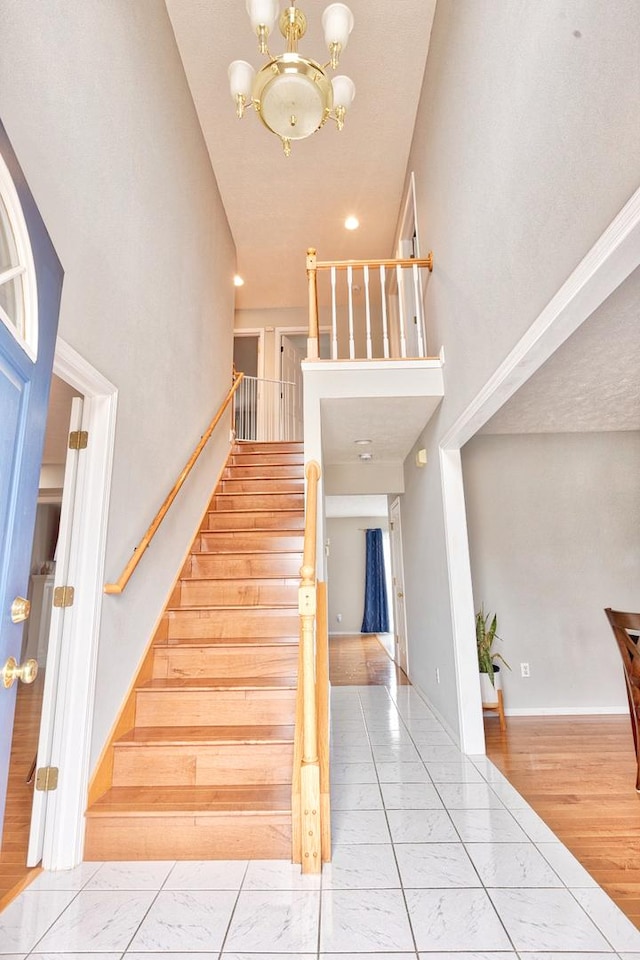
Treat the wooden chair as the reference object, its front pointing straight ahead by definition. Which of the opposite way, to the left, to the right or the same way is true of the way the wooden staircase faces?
to the right

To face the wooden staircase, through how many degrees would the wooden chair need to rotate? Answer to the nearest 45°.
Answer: approximately 180°

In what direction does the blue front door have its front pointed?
to the viewer's right

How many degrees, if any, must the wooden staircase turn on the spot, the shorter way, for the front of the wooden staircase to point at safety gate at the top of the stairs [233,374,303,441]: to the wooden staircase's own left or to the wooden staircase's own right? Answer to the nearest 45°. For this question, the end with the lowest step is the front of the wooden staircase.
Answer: approximately 180°

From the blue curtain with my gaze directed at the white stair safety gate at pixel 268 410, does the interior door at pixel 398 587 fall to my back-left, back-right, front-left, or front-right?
front-left

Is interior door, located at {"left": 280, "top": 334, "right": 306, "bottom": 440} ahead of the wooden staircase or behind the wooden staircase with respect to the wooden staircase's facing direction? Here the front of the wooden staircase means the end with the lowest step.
behind

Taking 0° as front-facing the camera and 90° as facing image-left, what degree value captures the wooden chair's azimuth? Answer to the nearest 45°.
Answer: approximately 225°

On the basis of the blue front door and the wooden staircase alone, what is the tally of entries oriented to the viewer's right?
1

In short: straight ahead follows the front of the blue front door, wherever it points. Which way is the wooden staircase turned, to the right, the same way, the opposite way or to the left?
to the right

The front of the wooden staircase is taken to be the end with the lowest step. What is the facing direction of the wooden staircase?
toward the camera

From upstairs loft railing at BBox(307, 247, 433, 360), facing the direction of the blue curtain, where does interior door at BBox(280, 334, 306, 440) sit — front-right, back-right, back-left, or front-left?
front-left
